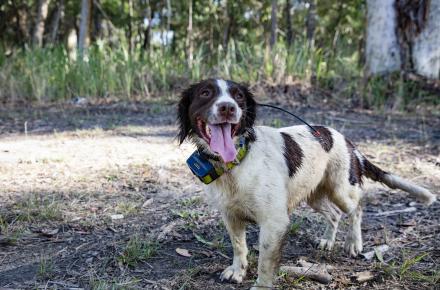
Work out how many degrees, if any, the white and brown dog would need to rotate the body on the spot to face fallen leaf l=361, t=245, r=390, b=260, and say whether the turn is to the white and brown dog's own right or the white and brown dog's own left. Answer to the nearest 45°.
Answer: approximately 180°

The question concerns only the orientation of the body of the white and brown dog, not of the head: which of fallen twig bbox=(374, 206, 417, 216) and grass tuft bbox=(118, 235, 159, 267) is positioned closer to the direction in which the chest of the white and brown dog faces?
the grass tuft

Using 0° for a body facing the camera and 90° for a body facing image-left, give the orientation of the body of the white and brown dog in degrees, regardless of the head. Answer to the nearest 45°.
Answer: approximately 45°

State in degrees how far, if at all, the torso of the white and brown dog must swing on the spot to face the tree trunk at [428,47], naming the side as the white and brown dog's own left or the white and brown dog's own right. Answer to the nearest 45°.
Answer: approximately 135° to the white and brown dog's own right

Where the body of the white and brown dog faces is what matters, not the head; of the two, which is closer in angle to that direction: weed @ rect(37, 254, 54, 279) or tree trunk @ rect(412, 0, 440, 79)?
the weed

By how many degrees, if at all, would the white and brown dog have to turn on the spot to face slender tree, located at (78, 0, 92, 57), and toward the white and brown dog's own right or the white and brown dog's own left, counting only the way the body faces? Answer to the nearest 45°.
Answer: approximately 90° to the white and brown dog's own right

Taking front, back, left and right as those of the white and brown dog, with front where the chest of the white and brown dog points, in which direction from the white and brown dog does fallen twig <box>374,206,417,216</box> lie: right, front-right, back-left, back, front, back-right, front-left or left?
back

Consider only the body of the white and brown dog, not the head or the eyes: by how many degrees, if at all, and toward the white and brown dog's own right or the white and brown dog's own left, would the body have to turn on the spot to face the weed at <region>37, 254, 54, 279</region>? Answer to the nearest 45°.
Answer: approximately 45° to the white and brown dog's own right
